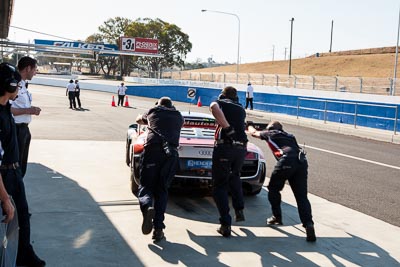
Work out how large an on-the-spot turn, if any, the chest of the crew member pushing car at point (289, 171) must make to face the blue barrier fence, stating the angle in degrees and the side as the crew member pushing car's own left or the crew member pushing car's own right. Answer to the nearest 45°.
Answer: approximately 45° to the crew member pushing car's own right

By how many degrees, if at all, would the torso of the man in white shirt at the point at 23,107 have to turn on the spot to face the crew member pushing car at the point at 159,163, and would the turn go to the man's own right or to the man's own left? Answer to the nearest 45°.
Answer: approximately 45° to the man's own right

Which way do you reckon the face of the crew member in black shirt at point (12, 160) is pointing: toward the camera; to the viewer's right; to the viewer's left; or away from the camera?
to the viewer's right

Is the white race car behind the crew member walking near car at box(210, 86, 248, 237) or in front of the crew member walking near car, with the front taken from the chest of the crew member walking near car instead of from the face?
in front

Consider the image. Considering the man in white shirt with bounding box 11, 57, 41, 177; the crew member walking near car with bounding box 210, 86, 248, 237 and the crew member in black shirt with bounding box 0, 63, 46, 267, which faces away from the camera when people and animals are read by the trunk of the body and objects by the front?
the crew member walking near car

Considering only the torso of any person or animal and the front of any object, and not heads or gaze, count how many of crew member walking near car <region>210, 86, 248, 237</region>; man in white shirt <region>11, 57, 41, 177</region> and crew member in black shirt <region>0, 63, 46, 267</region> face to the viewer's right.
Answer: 2

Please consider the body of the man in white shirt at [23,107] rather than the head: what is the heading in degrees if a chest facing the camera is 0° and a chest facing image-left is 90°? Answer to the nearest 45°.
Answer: approximately 270°

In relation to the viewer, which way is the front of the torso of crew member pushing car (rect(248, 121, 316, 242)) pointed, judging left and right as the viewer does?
facing away from the viewer and to the left of the viewer

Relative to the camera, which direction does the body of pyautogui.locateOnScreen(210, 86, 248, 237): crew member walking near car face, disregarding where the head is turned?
away from the camera

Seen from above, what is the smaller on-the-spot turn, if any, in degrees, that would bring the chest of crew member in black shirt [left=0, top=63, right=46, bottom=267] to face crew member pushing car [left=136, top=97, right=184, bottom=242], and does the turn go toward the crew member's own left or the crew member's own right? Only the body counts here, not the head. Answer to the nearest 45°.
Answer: approximately 45° to the crew member's own left

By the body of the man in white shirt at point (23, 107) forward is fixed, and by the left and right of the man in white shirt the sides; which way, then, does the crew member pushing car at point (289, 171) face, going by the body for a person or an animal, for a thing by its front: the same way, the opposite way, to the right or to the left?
to the left

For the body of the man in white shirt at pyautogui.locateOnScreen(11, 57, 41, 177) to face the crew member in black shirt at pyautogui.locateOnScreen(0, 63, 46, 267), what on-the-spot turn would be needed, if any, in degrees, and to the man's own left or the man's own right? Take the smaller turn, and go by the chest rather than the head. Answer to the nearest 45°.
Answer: approximately 90° to the man's own right

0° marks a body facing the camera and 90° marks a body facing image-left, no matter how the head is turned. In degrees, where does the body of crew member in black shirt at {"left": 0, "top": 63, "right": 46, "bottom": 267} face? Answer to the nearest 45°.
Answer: approximately 270°

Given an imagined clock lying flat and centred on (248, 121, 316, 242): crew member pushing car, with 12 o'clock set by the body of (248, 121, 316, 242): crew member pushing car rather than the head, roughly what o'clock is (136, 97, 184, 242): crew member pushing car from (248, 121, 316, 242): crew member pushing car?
(136, 97, 184, 242): crew member pushing car is roughly at 10 o'clock from (248, 121, 316, 242): crew member pushing car.

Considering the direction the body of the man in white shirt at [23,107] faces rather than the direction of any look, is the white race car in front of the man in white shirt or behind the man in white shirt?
in front

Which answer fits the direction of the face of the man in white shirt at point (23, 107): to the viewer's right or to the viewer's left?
to the viewer's right
